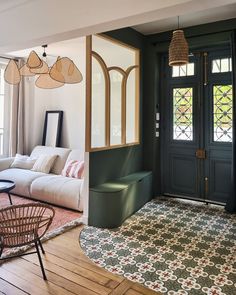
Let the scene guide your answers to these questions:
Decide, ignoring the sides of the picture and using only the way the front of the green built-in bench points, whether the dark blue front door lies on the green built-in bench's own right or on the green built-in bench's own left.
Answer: on the green built-in bench's own left

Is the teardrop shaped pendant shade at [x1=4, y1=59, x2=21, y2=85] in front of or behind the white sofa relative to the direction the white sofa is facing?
in front

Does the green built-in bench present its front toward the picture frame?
no

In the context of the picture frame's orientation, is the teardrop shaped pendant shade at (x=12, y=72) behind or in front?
in front

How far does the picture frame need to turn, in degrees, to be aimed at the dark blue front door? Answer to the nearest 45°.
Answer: approximately 90° to its left

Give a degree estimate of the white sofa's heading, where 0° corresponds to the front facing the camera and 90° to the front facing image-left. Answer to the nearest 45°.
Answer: approximately 45°

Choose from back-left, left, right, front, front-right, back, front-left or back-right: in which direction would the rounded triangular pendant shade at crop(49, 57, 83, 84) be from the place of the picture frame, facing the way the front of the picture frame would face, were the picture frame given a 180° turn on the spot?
back-right

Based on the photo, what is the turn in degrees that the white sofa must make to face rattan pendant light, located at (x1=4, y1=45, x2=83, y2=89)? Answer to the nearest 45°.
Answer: approximately 45° to its left

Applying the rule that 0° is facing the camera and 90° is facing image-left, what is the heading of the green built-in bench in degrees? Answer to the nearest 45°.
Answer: approximately 315°
